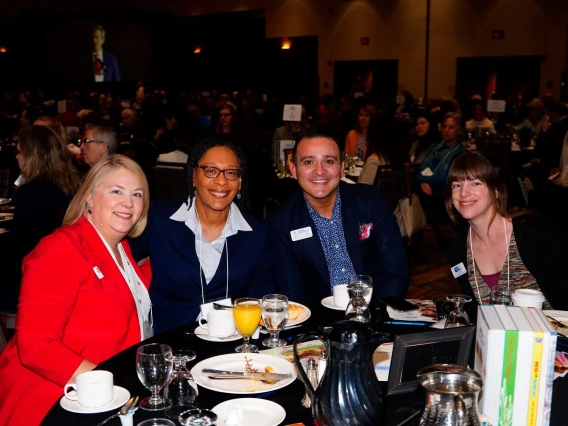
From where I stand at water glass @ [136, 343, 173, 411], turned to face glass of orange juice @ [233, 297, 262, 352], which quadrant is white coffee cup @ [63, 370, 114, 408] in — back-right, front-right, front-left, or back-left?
back-left

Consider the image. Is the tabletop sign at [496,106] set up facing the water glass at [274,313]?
yes

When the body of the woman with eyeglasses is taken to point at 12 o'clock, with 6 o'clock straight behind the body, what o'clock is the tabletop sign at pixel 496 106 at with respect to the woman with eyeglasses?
The tabletop sign is roughly at 7 o'clock from the woman with eyeglasses.

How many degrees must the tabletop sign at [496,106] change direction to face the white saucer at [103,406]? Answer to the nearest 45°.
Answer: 0° — it already faces it

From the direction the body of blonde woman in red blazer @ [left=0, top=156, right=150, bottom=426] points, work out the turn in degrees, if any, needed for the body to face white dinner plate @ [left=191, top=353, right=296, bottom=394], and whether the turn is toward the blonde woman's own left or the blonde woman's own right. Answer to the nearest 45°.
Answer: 0° — they already face it

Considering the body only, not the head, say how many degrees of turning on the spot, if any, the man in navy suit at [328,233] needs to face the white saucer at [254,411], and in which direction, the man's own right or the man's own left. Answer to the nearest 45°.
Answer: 0° — they already face it

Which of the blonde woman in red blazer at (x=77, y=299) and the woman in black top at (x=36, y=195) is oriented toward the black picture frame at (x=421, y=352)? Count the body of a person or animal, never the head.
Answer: the blonde woman in red blazer

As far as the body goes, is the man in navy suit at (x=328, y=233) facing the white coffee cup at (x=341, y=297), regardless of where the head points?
yes

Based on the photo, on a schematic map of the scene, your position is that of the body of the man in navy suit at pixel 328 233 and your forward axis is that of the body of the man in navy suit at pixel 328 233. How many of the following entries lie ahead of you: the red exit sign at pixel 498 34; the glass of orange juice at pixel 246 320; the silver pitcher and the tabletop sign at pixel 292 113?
2

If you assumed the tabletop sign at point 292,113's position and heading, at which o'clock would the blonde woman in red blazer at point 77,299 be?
The blonde woman in red blazer is roughly at 12 o'clock from the tabletop sign.

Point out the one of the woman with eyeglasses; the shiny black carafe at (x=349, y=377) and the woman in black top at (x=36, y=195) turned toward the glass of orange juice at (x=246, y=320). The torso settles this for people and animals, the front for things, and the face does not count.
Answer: the woman with eyeglasses

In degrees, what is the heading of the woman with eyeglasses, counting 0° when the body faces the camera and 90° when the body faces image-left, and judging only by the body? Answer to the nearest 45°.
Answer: approximately 0°

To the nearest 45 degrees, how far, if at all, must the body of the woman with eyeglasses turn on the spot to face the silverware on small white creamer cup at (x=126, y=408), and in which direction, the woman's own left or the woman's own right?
0° — they already face it

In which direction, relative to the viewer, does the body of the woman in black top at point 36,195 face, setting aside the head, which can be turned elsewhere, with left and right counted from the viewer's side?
facing away from the viewer and to the left of the viewer

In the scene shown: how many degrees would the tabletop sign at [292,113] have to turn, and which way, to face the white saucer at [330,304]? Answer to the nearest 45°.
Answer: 0° — it already faces it

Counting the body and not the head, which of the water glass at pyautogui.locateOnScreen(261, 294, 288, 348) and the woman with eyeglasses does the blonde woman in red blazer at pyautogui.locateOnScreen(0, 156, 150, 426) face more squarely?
the water glass

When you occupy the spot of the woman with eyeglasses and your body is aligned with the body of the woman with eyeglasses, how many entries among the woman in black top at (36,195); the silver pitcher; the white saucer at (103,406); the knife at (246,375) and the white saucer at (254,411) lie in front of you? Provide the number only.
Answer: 4
